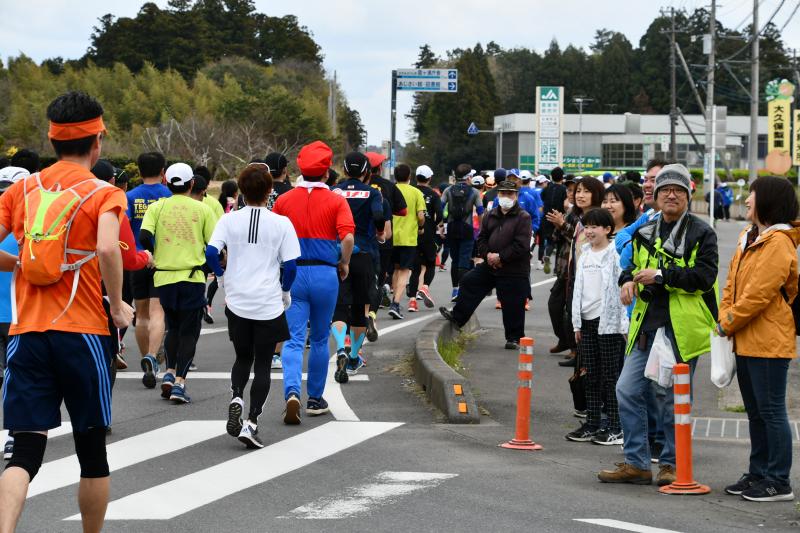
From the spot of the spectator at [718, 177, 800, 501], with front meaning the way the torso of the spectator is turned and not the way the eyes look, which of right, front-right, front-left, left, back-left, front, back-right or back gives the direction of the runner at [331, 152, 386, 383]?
front-right

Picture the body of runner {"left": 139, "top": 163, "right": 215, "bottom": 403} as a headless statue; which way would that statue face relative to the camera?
away from the camera

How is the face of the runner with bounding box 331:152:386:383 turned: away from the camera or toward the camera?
away from the camera

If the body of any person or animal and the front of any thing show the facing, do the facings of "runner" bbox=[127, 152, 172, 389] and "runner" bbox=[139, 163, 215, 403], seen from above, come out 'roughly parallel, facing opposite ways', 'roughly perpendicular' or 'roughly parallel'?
roughly parallel

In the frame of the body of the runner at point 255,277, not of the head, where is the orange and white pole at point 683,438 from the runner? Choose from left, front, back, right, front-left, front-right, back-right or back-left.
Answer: back-right

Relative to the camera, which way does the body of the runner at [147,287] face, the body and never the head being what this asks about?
away from the camera

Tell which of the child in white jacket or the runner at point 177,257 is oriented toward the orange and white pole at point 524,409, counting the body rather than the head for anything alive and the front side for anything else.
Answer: the child in white jacket

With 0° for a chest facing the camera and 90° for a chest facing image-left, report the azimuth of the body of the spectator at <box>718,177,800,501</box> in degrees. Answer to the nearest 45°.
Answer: approximately 90°

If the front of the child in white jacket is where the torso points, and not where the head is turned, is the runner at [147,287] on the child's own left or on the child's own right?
on the child's own right

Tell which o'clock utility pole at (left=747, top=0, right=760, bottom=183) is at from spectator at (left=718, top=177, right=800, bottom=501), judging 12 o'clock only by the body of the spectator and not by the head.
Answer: The utility pole is roughly at 3 o'clock from the spectator.

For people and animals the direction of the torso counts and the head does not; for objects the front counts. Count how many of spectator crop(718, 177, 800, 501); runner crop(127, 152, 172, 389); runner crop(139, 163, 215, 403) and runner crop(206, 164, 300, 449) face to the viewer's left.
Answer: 1

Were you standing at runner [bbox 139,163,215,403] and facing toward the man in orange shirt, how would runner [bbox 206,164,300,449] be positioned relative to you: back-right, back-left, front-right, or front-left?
front-left

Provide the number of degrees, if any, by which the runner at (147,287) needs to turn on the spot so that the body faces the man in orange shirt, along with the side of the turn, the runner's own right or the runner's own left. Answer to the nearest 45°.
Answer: approximately 180°

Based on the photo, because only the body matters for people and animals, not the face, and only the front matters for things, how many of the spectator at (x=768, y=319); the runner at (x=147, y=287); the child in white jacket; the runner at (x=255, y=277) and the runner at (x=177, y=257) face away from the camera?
3

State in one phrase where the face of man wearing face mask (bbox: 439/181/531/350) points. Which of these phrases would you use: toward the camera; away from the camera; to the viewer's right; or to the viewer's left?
toward the camera

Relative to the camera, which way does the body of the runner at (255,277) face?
away from the camera

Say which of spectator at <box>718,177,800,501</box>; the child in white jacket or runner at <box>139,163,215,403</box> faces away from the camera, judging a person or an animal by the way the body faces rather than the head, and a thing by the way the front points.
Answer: the runner
